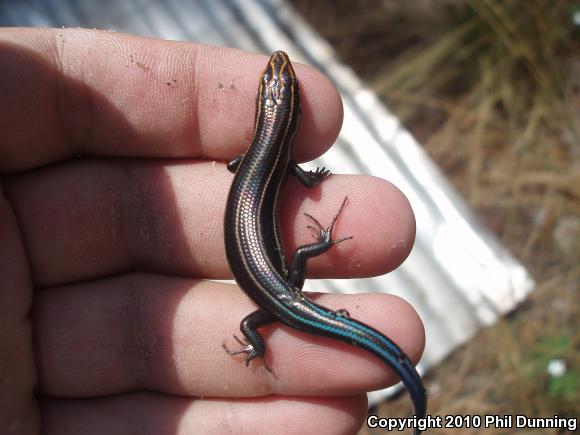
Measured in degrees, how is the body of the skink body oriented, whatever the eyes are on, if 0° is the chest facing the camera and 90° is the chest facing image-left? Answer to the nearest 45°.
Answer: approximately 180°

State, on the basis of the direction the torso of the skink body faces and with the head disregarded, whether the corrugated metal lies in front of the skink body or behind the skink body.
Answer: in front
